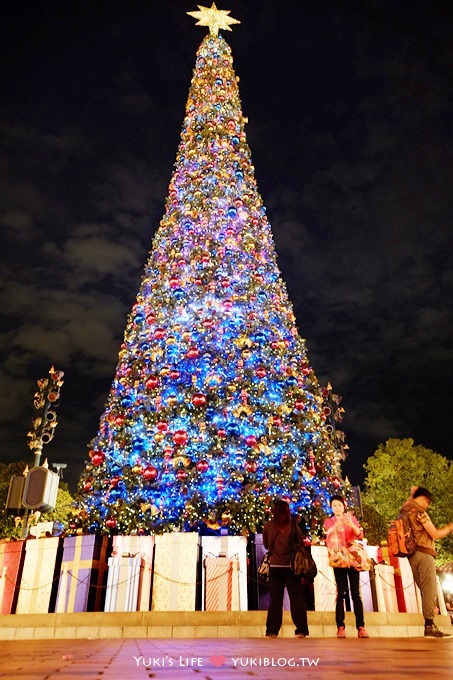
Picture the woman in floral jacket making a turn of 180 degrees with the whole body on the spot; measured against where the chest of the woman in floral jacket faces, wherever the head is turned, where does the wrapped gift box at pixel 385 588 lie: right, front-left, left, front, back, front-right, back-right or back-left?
front

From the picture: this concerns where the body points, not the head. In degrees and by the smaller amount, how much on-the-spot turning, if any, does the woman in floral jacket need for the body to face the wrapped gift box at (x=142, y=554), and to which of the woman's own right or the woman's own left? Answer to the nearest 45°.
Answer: approximately 135° to the woman's own right

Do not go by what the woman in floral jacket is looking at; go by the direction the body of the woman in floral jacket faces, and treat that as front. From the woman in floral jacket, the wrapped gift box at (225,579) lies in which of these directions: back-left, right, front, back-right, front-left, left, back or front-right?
back-right

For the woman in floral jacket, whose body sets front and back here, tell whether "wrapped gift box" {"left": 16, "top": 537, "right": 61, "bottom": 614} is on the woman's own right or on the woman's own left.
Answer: on the woman's own right
